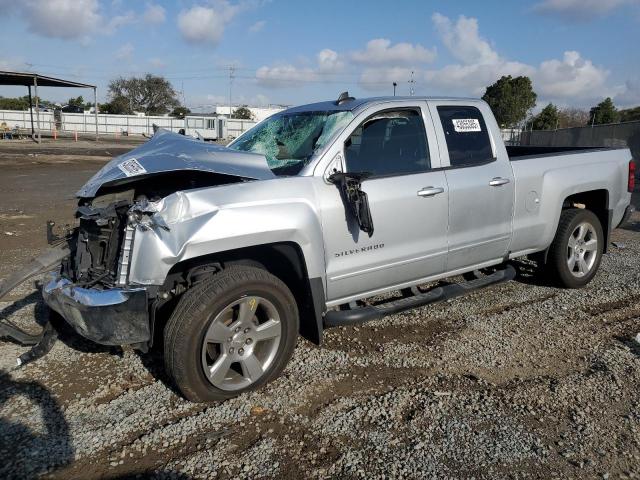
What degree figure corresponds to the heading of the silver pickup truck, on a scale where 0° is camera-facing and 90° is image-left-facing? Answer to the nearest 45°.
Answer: approximately 45°

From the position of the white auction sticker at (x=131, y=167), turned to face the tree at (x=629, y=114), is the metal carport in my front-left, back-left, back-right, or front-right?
front-left

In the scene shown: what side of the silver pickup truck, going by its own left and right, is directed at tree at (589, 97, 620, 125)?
back

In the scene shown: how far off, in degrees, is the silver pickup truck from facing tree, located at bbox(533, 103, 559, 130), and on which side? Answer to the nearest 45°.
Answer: approximately 180°

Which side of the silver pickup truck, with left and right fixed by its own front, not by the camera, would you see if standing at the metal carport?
right

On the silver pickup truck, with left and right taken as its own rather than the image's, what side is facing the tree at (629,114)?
back

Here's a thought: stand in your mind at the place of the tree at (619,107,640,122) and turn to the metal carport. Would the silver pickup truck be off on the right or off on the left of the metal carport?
left

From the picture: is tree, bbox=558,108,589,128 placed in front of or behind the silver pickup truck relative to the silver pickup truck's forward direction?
behind
